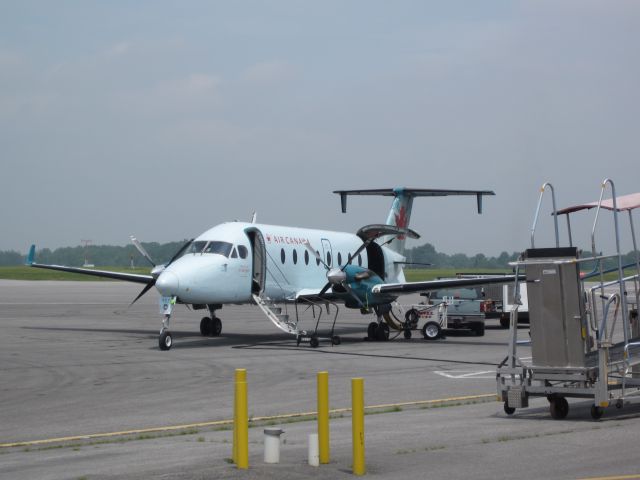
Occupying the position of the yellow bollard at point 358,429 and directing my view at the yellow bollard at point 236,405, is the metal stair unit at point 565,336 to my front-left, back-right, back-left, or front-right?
back-right

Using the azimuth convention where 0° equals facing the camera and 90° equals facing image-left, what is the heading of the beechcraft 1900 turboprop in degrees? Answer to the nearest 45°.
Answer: approximately 45°

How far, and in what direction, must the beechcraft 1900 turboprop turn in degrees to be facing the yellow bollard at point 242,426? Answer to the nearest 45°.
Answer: approximately 45° to its left

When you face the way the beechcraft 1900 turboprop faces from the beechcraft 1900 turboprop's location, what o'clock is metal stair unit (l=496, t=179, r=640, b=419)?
The metal stair unit is roughly at 10 o'clock from the beechcraft 1900 turboprop.

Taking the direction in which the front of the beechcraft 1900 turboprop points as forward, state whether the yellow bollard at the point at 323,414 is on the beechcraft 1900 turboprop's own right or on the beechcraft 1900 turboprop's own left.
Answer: on the beechcraft 1900 turboprop's own left

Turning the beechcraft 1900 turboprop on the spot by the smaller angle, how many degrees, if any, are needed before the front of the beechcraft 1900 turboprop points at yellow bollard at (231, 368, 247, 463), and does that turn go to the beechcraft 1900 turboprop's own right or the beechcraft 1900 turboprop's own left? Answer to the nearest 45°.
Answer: approximately 45° to the beechcraft 1900 turboprop's own left
